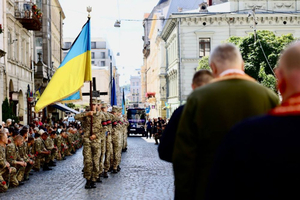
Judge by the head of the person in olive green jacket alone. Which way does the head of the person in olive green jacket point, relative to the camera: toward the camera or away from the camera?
away from the camera

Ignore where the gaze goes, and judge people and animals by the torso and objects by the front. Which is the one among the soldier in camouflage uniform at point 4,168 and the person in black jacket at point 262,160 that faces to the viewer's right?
the soldier in camouflage uniform

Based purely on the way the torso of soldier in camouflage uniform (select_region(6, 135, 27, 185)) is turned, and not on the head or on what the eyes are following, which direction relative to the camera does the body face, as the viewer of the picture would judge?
to the viewer's right

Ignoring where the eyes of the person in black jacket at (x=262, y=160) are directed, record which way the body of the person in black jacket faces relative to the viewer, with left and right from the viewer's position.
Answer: facing away from the viewer

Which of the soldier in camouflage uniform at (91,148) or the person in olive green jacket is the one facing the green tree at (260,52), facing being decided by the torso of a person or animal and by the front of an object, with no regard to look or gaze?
the person in olive green jacket

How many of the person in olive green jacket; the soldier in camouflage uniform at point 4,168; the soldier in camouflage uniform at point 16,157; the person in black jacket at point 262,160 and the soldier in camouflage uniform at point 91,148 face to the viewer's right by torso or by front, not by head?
2

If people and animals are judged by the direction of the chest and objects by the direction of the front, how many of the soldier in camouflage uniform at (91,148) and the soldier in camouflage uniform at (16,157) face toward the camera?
1

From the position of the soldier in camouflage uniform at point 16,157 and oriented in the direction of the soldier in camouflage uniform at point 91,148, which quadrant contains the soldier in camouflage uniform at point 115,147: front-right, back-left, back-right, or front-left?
front-left

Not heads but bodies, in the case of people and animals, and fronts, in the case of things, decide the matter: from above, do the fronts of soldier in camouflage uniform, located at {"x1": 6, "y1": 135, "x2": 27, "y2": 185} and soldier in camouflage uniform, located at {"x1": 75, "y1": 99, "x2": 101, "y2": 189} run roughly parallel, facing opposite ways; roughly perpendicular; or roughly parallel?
roughly perpendicular

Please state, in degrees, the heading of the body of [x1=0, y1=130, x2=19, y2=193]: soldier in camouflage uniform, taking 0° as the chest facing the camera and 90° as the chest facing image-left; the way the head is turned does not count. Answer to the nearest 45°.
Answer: approximately 270°

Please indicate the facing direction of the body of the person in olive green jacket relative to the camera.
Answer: away from the camera

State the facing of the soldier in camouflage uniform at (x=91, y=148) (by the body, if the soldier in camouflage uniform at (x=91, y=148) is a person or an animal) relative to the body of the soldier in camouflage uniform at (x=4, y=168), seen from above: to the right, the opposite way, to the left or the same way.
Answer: to the right

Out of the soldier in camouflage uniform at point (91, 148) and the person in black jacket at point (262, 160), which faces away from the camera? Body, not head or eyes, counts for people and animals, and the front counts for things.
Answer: the person in black jacket

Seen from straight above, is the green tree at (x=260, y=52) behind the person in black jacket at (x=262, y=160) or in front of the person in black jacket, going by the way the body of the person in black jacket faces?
in front
